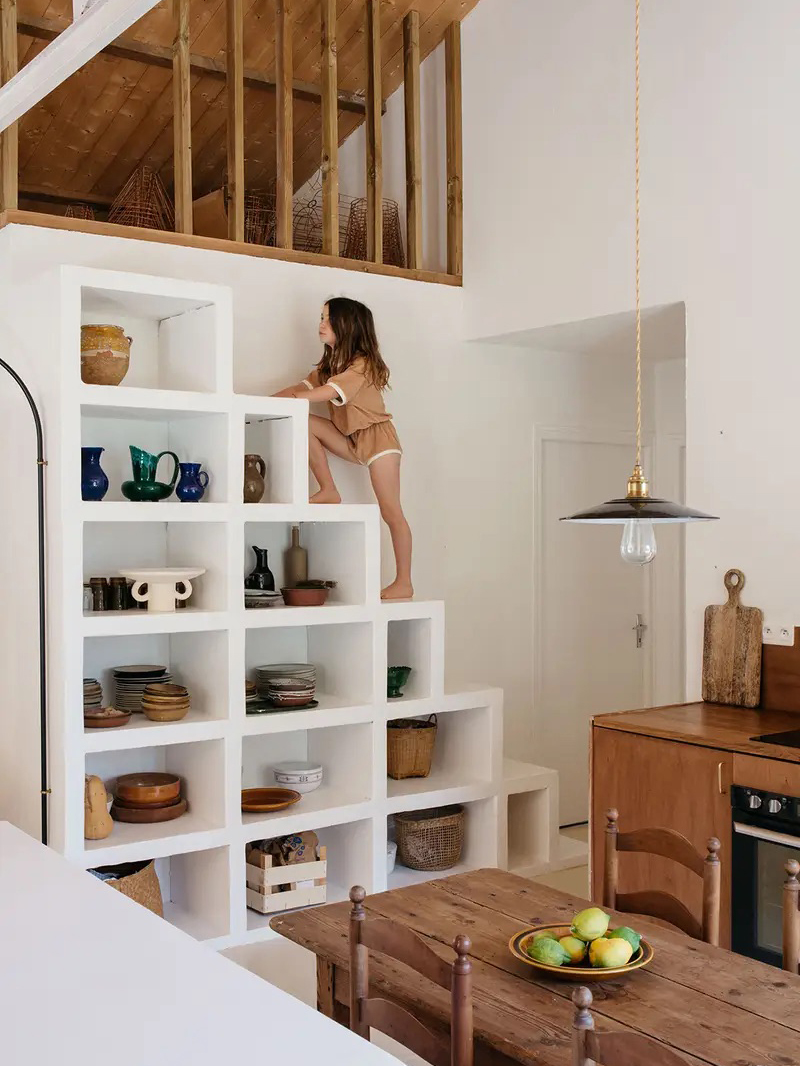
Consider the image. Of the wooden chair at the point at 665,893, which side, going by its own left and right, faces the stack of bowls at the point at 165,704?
right

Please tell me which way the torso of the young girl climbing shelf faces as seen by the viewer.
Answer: to the viewer's left

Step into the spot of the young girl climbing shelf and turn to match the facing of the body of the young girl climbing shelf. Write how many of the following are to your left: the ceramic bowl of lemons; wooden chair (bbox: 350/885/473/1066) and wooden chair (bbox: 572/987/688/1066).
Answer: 3

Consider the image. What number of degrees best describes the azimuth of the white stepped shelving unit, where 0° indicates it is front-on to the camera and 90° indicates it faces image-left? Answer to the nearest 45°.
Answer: approximately 315°

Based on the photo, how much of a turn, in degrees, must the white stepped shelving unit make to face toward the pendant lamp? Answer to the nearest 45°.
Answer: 0° — it already faces it

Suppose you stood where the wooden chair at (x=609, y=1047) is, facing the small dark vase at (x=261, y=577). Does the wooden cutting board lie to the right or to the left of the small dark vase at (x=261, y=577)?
right

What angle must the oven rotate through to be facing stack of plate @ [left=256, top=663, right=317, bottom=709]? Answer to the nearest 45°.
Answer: approximately 45° to its right

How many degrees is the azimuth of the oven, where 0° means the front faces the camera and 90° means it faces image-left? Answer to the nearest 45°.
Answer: approximately 45°

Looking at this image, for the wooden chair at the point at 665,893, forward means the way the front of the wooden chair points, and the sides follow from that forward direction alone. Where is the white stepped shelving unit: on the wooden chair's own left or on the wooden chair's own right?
on the wooden chair's own right
